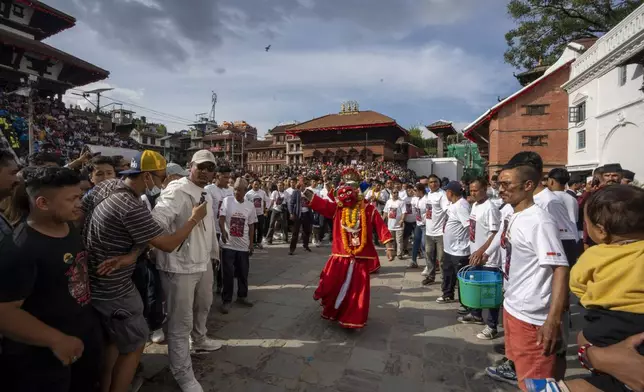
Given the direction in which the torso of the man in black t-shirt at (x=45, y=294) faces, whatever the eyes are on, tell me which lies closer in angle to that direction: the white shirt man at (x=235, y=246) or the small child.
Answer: the small child

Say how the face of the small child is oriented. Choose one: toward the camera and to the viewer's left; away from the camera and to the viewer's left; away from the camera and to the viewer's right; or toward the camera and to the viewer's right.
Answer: away from the camera and to the viewer's left

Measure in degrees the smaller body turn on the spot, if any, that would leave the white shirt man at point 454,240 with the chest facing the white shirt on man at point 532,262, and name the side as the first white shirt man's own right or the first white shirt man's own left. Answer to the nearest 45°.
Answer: approximately 90° to the first white shirt man's own left

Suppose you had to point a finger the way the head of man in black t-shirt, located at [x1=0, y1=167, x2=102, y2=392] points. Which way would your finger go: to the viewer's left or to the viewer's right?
to the viewer's right

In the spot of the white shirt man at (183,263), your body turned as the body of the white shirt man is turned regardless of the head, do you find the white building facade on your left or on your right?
on your left
